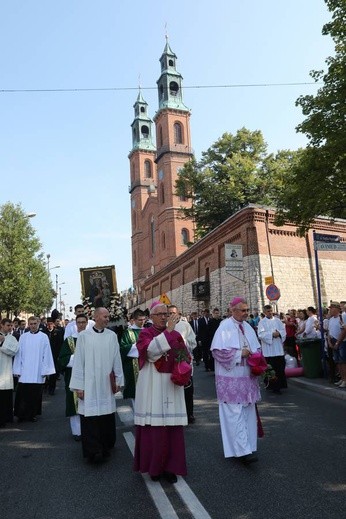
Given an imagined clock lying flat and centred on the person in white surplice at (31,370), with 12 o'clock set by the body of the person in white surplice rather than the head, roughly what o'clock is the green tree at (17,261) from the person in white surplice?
The green tree is roughly at 6 o'clock from the person in white surplice.

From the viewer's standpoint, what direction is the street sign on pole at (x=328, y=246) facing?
toward the camera

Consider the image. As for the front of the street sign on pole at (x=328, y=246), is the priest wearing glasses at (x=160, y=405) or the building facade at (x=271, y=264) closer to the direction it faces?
the priest wearing glasses

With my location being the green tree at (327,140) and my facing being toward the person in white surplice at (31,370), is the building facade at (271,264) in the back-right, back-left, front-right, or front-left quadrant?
back-right

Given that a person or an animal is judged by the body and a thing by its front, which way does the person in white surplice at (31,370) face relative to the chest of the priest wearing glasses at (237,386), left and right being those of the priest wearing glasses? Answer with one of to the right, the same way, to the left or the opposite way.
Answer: the same way

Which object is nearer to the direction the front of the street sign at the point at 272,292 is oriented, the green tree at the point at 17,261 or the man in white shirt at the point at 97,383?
the man in white shirt

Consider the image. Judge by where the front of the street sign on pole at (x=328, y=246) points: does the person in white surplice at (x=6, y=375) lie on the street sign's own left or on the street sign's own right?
on the street sign's own right

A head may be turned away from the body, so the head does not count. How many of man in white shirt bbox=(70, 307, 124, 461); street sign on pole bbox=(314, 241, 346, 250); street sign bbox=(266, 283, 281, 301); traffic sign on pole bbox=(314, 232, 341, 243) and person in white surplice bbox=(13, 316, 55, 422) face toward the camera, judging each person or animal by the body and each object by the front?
5

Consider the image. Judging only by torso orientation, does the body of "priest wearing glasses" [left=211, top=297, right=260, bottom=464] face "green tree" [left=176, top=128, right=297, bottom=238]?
no

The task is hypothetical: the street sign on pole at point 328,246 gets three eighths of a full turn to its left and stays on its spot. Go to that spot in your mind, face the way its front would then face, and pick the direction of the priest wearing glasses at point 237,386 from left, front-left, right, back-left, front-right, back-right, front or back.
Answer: back-right

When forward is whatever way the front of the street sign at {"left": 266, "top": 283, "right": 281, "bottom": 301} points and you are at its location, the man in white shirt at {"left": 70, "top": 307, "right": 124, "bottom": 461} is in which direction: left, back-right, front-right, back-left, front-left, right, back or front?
front

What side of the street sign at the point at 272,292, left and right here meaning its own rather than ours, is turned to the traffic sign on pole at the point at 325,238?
front

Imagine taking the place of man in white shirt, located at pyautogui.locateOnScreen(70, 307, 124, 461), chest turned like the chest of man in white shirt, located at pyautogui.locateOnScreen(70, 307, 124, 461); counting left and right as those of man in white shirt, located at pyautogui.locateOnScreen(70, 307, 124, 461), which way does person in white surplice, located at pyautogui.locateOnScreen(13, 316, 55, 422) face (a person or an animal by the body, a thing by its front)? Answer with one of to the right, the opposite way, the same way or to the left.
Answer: the same way

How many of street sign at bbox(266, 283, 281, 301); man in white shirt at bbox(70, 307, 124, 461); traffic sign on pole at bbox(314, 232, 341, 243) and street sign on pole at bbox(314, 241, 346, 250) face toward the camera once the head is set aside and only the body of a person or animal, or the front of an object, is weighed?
4

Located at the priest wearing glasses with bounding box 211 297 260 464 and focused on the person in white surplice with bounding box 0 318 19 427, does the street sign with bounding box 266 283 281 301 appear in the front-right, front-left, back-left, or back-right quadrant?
front-right

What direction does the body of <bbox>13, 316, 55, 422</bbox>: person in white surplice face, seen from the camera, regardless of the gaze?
toward the camera

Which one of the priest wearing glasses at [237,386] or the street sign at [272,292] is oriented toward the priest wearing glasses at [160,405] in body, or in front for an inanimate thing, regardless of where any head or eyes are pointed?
the street sign
